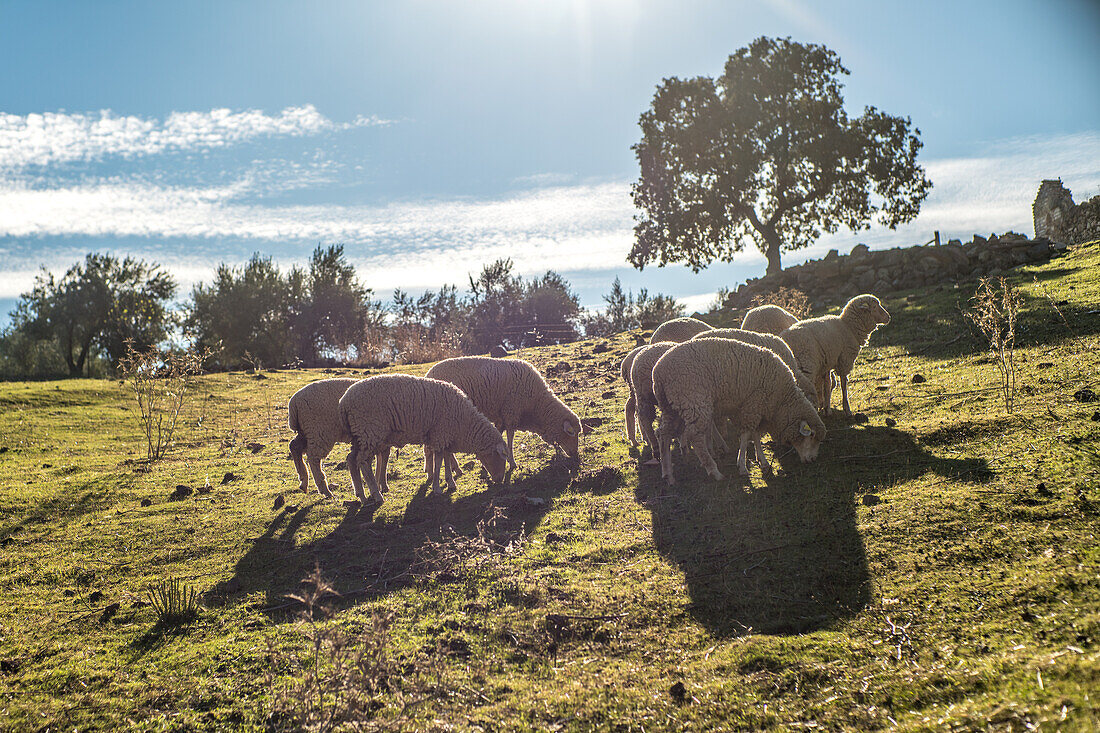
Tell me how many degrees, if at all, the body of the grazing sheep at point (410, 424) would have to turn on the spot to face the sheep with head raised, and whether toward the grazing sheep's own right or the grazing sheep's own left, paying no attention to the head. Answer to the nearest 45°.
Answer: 0° — it already faces it

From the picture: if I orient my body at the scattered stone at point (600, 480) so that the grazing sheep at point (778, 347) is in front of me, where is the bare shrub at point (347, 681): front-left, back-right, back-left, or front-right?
back-right

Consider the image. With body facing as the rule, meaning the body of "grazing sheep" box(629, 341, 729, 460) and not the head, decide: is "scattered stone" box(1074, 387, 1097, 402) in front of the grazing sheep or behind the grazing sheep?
in front

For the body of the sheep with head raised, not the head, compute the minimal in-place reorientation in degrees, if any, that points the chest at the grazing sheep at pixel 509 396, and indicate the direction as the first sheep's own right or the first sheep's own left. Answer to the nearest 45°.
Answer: approximately 180°

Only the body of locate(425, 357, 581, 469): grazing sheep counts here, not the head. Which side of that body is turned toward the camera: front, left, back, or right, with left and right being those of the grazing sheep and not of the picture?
right

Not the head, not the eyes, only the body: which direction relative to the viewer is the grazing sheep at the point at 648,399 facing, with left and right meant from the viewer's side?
facing to the right of the viewer

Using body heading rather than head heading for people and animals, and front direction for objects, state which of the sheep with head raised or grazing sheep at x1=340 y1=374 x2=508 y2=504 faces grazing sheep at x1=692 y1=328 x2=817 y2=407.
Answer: grazing sheep at x1=340 y1=374 x2=508 y2=504

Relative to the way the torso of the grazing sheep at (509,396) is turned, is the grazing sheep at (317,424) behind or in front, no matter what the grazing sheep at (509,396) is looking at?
behind

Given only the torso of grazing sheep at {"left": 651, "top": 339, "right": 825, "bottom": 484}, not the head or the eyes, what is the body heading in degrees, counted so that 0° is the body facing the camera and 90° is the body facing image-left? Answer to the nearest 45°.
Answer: approximately 270°

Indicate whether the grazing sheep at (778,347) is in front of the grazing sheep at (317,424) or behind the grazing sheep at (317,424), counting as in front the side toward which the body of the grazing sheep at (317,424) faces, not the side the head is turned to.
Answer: in front

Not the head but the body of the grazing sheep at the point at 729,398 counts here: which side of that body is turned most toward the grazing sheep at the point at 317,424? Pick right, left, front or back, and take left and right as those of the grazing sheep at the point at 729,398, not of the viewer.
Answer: back

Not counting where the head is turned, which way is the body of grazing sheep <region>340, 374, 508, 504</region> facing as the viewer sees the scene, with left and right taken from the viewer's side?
facing to the right of the viewer

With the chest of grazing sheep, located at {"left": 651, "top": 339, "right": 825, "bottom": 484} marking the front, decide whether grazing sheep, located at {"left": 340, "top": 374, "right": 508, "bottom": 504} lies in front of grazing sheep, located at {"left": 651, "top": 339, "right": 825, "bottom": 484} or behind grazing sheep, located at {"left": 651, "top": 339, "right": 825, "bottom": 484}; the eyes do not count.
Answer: behind

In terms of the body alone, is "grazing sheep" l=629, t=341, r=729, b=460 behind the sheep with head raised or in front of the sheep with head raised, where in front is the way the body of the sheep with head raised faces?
behind

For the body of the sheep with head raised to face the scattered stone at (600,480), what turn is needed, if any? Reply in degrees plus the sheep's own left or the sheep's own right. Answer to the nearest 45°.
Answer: approximately 135° to the sheep's own right
